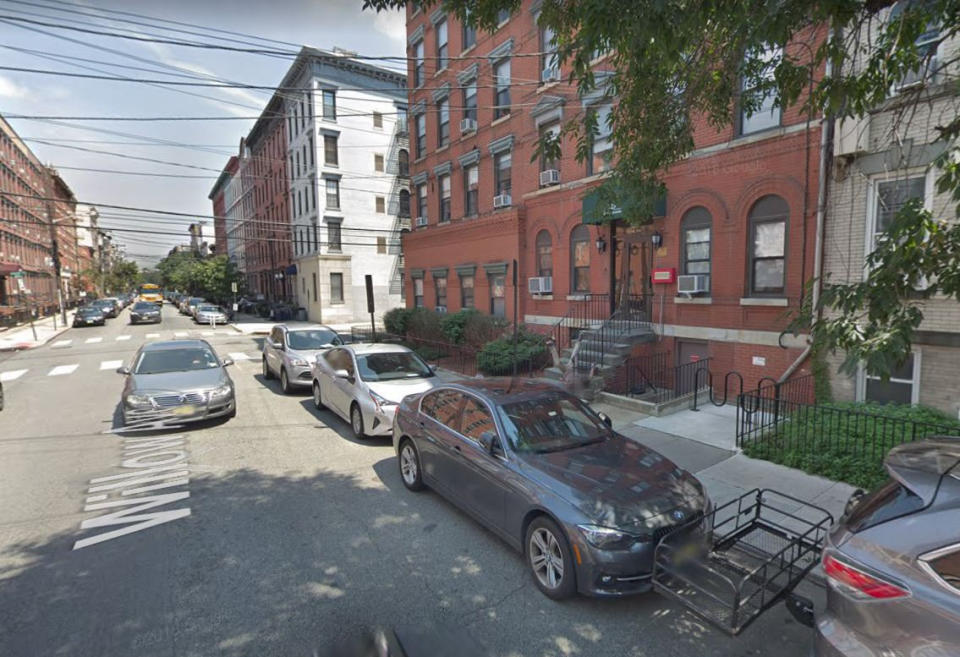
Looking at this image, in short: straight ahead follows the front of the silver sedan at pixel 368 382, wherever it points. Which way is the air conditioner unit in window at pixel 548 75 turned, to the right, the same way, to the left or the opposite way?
to the right

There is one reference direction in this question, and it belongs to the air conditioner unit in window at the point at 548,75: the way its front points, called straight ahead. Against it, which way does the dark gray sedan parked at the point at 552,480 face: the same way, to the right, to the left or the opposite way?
to the left

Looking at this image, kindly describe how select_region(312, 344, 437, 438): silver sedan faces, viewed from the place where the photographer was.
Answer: facing the viewer and to the right of the viewer

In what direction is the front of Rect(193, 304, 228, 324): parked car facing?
toward the camera

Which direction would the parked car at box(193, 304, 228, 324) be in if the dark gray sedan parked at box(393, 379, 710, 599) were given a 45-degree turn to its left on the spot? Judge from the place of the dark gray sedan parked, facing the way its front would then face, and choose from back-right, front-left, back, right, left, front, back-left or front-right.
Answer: back-left

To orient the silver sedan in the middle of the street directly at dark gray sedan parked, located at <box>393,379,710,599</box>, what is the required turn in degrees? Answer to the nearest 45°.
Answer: approximately 45° to its left

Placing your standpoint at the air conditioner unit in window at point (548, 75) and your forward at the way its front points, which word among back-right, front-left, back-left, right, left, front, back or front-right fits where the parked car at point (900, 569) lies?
front-left

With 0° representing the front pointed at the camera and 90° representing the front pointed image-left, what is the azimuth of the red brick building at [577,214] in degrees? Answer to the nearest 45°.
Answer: approximately 45°

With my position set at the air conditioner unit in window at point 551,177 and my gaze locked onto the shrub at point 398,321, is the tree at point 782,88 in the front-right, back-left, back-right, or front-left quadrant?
back-left

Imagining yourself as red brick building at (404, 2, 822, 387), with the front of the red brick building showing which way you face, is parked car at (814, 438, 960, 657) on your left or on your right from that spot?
on your left

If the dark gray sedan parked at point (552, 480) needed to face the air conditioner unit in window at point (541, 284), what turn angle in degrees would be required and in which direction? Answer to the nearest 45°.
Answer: approximately 135° to its left

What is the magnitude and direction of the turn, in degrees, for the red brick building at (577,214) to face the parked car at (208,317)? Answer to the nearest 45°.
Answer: approximately 90° to its right
